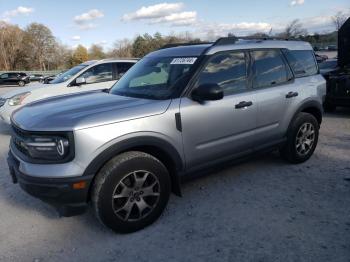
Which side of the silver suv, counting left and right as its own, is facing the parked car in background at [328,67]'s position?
back

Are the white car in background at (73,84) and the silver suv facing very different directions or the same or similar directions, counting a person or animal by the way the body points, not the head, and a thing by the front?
same or similar directions

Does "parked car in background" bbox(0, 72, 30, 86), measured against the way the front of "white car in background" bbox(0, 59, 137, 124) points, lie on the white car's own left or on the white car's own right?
on the white car's own right

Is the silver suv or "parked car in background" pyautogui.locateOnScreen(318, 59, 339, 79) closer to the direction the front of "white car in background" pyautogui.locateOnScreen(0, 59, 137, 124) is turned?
the silver suv

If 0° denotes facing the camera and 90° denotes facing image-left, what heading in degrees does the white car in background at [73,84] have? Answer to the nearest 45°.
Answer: approximately 45°

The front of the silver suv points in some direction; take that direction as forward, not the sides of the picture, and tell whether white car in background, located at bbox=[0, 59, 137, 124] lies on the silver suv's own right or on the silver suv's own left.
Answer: on the silver suv's own right

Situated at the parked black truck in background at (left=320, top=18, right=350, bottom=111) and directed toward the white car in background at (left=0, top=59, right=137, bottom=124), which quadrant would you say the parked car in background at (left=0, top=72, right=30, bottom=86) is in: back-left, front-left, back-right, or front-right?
front-right

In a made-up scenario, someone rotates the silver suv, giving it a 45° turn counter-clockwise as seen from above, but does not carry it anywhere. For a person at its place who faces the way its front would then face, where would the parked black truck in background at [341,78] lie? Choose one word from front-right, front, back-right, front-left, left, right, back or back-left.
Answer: back-left

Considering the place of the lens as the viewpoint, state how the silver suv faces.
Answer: facing the viewer and to the left of the viewer

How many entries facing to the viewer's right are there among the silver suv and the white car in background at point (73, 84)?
0
